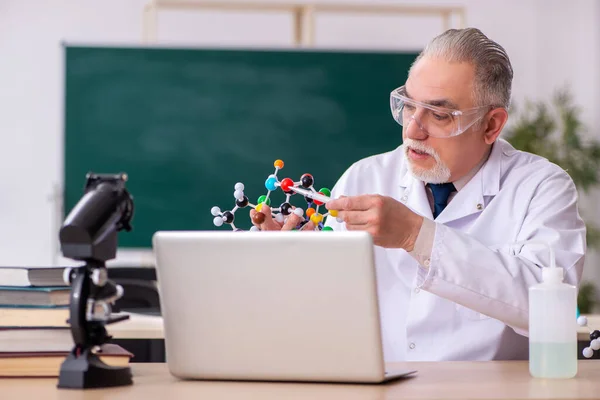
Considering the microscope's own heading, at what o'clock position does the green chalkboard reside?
The green chalkboard is roughly at 11 o'clock from the microscope.

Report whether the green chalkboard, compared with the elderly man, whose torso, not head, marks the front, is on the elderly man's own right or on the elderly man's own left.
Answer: on the elderly man's own right

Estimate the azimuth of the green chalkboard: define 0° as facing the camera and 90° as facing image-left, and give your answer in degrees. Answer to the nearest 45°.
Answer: approximately 0°

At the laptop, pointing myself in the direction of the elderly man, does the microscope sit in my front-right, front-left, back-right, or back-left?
back-left

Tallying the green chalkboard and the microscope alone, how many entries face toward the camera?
1

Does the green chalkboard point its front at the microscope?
yes

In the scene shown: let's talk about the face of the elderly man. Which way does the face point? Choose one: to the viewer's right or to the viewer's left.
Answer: to the viewer's left

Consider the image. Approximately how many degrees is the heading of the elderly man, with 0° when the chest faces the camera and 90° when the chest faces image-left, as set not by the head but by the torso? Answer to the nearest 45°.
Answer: approximately 45°

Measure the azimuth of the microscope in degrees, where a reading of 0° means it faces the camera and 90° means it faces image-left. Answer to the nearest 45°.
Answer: approximately 225°

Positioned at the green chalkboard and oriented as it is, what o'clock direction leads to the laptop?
The laptop is roughly at 12 o'clock from the green chalkboard.
